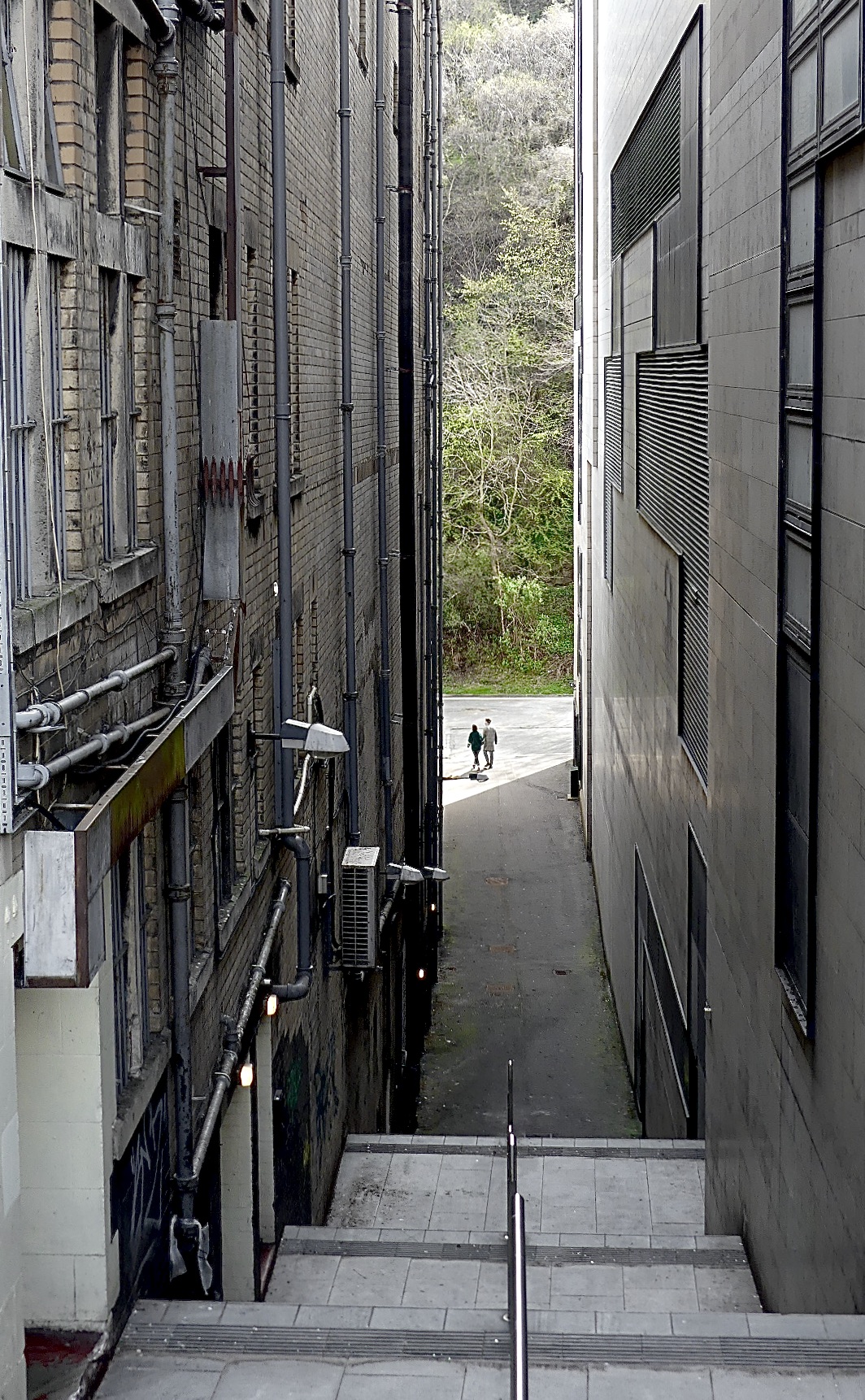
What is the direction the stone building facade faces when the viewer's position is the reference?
facing to the left of the viewer

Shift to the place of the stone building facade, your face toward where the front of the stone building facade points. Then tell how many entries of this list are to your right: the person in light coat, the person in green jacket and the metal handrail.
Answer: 2

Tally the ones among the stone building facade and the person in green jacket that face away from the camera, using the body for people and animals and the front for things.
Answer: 1

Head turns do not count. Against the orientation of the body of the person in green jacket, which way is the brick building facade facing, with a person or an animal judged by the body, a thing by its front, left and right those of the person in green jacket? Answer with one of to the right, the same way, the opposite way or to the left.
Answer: to the right

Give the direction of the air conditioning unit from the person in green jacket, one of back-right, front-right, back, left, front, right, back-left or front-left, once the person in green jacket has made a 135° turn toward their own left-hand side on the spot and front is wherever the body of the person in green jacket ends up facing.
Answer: front-left

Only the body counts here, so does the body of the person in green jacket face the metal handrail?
no

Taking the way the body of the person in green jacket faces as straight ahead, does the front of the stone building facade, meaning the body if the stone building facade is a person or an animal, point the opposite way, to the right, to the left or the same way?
to the left

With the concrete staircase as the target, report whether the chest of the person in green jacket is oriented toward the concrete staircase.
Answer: no

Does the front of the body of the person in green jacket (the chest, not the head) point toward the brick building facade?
no

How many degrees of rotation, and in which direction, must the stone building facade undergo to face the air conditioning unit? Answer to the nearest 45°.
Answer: approximately 45° to its right

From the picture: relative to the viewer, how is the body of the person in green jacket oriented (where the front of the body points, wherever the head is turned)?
away from the camera

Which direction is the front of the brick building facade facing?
to the viewer's right

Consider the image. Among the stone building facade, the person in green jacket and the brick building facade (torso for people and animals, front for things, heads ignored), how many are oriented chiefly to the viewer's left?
1

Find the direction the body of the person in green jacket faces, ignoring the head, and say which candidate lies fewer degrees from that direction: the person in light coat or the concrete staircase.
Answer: the person in light coat
